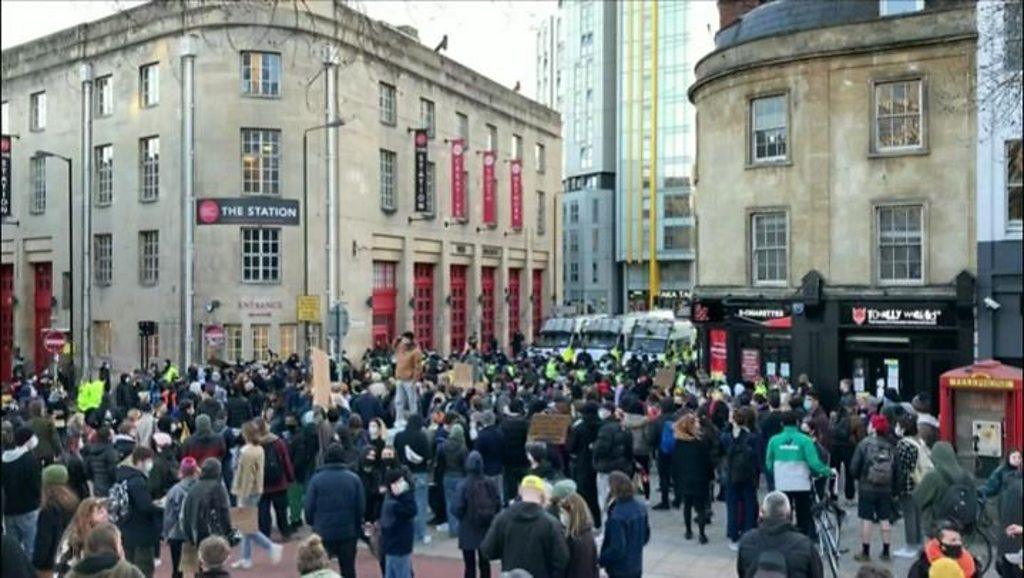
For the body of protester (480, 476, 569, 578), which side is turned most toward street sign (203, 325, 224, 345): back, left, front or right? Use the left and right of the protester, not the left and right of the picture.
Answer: front

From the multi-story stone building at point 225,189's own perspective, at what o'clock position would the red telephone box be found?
The red telephone box is roughly at 11 o'clock from the multi-story stone building.

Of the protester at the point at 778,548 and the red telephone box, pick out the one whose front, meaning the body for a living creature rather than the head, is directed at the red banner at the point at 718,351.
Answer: the protester

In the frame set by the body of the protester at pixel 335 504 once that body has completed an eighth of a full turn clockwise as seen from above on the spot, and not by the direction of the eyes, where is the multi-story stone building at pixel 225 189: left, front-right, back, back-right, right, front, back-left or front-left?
front-left

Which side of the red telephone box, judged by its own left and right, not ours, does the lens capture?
front

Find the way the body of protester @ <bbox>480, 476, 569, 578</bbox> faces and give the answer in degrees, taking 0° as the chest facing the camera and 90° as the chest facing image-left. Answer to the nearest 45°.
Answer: approximately 180°

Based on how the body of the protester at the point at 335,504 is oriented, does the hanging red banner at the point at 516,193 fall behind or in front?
in front

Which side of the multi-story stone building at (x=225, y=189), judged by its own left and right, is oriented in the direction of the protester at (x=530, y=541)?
front

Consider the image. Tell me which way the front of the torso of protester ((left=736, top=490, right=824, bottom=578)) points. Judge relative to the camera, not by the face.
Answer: away from the camera
